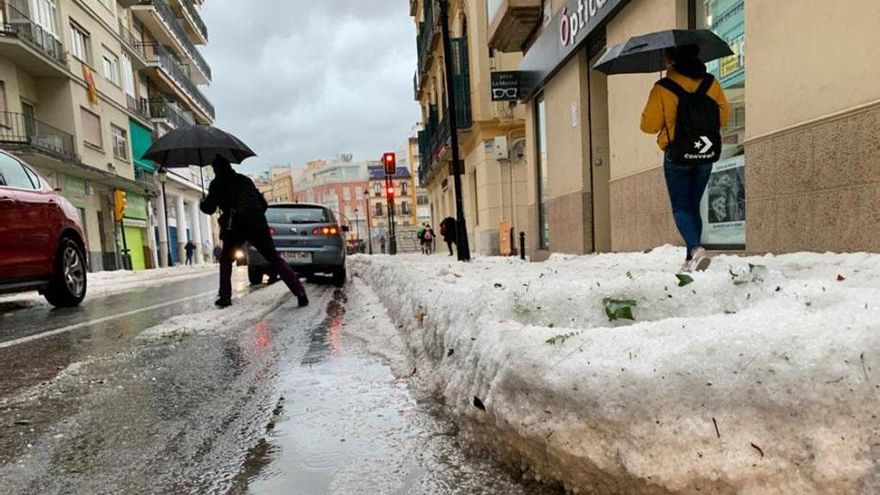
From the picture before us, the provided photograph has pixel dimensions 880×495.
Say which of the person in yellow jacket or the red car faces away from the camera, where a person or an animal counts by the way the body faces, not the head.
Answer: the person in yellow jacket

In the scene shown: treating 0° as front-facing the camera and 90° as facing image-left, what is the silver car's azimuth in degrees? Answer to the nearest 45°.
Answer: approximately 180°

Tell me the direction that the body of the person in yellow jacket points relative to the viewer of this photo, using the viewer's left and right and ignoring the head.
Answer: facing away from the viewer

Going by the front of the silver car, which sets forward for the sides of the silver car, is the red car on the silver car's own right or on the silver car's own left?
on the silver car's own left

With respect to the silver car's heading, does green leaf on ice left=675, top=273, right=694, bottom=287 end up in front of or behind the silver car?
behind

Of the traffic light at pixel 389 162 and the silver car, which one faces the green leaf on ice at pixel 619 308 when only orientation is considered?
the traffic light

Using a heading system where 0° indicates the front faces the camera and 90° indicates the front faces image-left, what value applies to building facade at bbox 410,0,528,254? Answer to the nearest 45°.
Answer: approximately 45°

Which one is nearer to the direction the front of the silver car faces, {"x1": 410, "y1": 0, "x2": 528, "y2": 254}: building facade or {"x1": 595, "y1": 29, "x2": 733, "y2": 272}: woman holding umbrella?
the building facade
